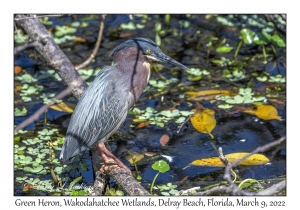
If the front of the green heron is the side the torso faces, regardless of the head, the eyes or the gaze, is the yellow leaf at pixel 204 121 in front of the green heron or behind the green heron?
in front

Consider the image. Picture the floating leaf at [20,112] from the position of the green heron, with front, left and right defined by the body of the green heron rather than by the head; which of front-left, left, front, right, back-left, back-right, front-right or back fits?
back-left

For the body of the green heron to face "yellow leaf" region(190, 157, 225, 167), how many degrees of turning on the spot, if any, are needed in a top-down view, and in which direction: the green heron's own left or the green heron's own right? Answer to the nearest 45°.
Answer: approximately 45° to the green heron's own left

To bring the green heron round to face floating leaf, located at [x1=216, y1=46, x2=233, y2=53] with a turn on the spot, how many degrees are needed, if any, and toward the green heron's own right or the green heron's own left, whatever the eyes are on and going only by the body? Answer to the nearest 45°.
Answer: approximately 45° to the green heron's own left

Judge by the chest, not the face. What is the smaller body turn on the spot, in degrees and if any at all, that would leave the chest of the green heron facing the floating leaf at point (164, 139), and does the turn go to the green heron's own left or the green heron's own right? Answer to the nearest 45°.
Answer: approximately 45° to the green heron's own left

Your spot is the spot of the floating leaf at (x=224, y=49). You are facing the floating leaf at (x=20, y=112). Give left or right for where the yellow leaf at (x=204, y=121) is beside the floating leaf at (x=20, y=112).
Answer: left

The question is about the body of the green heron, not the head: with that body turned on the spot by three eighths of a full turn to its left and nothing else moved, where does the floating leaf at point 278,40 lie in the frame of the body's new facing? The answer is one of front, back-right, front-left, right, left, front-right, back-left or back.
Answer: right

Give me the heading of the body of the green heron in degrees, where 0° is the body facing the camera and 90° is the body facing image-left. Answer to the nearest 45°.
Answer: approximately 270°

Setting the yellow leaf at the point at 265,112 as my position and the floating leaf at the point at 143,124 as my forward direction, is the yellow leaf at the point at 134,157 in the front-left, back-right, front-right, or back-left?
front-left

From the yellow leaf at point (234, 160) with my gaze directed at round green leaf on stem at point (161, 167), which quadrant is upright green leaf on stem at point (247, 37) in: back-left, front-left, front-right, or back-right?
back-right

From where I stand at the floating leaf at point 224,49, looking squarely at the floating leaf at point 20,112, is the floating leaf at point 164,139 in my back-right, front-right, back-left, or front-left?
front-left
